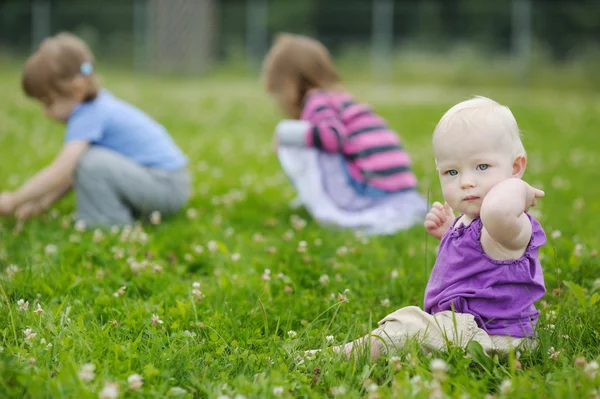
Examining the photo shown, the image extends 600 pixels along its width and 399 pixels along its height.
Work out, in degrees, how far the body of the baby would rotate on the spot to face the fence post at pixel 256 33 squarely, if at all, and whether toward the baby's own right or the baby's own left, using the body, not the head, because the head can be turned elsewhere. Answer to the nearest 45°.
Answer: approximately 135° to the baby's own right

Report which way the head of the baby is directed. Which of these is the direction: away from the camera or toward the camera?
toward the camera

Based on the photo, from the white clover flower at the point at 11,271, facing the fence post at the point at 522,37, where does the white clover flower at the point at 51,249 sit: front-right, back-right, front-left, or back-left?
front-left

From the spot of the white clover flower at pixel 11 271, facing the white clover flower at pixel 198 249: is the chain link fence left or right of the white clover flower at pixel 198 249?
left

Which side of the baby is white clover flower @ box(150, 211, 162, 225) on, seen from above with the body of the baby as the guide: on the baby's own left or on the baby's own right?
on the baby's own right

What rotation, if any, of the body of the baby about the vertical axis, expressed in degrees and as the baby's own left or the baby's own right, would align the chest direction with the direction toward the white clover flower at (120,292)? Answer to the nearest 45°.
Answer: approximately 45° to the baby's own right

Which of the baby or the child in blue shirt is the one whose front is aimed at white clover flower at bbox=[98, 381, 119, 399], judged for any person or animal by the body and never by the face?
the baby

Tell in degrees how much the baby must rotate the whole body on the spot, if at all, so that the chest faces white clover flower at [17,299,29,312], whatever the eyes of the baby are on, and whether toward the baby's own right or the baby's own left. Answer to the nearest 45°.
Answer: approximately 45° to the baby's own right

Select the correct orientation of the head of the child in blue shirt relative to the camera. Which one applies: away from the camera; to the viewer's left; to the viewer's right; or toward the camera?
to the viewer's left

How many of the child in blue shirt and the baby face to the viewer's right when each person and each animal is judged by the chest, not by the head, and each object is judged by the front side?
0

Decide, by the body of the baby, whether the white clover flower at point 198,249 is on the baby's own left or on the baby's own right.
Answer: on the baby's own right

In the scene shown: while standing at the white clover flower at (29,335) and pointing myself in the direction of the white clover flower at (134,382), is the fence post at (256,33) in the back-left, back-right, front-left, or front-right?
back-left

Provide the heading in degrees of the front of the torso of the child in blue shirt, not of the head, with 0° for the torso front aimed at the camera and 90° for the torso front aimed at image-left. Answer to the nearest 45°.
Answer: approximately 90°

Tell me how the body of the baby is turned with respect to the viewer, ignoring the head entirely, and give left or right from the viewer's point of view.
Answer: facing the viewer and to the left of the viewer

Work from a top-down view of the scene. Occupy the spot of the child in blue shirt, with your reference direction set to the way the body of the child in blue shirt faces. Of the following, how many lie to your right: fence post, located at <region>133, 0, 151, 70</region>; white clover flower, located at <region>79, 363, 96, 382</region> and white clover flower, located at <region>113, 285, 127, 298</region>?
1
